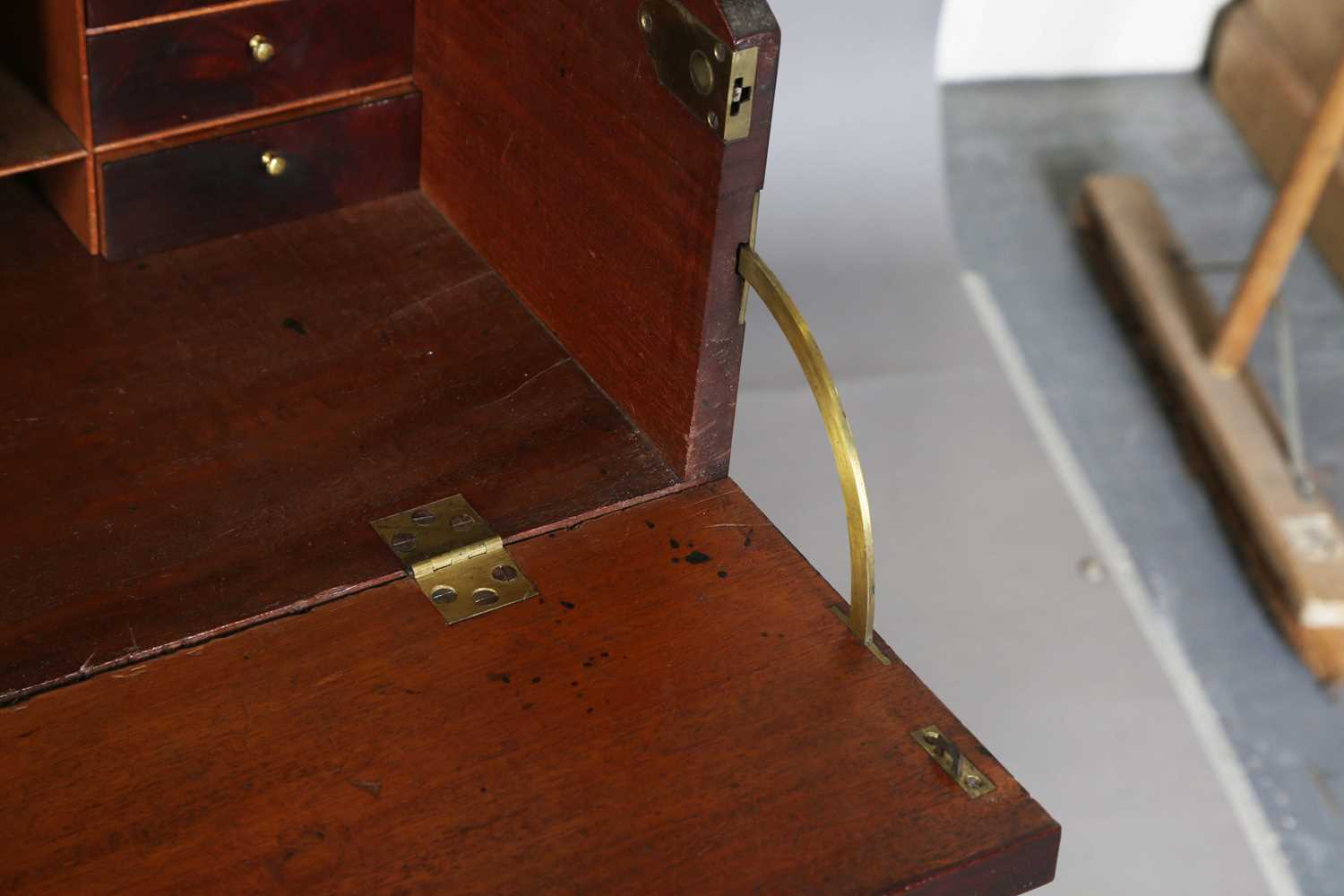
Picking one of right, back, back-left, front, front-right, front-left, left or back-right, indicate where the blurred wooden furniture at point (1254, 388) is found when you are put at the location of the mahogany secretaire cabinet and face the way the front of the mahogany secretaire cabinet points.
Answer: left

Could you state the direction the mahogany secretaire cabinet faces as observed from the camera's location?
facing the viewer and to the right of the viewer
